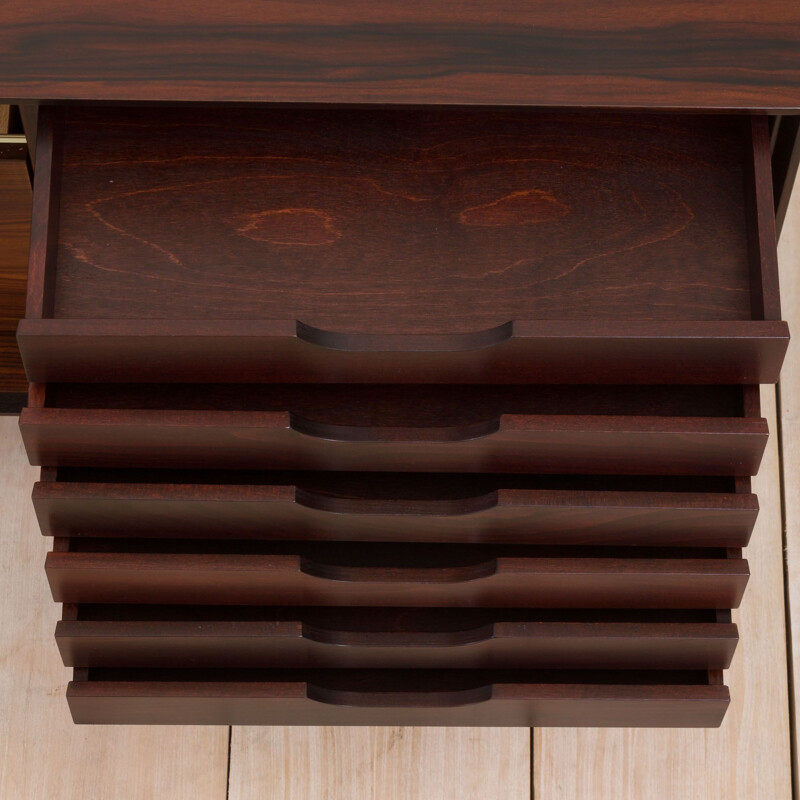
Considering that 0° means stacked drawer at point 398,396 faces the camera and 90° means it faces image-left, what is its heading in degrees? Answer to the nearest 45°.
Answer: approximately 0°

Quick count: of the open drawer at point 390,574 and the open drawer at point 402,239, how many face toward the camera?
2

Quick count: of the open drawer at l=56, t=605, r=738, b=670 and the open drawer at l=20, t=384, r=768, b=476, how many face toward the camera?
2
